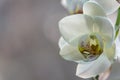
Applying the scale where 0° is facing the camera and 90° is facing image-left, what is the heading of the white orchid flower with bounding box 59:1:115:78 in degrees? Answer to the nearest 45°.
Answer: approximately 0°
